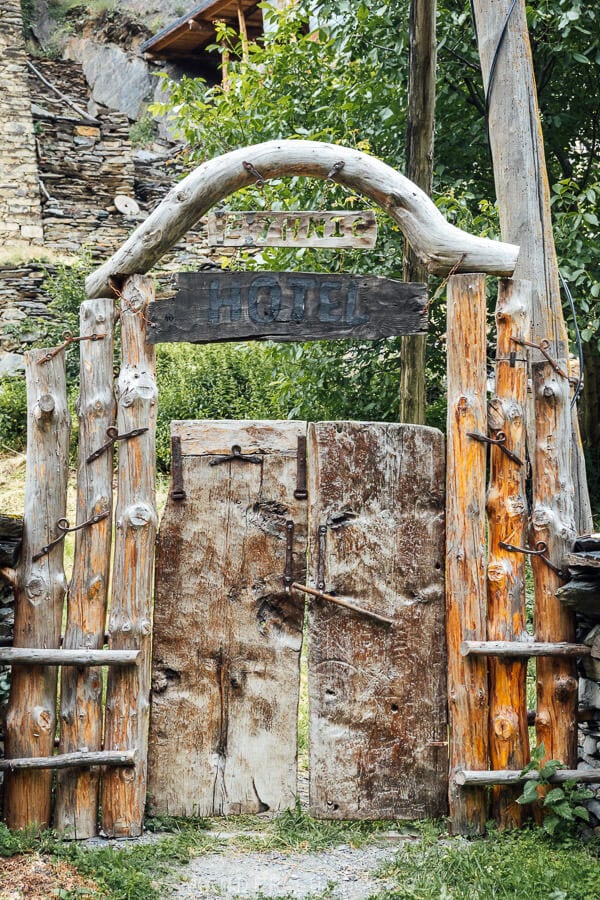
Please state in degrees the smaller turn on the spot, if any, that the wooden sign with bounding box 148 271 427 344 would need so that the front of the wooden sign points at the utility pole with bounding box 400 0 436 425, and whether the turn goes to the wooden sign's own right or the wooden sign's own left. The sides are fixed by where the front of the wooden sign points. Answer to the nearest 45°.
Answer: approximately 135° to the wooden sign's own left

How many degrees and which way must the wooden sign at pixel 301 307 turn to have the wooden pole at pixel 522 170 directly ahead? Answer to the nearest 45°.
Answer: approximately 135° to its left

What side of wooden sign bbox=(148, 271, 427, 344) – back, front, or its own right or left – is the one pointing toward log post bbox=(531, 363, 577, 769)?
left

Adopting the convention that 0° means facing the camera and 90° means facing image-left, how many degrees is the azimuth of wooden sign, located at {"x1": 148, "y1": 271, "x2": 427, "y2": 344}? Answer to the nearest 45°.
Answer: approximately 0°
